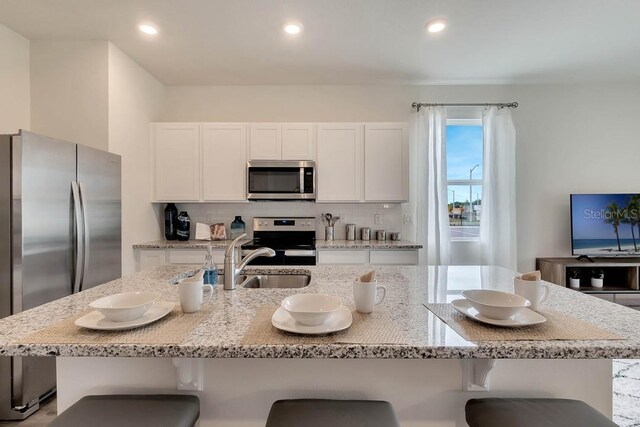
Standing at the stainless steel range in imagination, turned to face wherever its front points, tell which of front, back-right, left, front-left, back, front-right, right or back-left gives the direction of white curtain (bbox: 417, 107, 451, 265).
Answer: left

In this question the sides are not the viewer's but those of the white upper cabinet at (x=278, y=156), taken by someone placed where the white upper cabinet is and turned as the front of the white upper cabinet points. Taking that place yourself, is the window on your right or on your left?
on your left

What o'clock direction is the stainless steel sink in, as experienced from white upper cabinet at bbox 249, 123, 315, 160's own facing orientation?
The stainless steel sink is roughly at 12 o'clock from the white upper cabinet.

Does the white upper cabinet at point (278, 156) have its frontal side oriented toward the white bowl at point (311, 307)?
yes

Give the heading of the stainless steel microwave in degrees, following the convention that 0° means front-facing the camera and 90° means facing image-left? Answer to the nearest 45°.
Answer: approximately 0°

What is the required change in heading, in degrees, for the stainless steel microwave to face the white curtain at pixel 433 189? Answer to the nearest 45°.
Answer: approximately 90° to its left

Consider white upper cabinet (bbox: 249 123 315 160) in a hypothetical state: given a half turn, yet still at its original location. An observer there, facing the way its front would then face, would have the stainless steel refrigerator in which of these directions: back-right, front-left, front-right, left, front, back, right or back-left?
back-left

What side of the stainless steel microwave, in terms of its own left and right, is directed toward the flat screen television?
left

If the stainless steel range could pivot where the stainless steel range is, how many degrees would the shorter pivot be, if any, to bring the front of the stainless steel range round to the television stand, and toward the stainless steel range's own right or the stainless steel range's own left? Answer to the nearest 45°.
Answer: approximately 90° to the stainless steel range's own left

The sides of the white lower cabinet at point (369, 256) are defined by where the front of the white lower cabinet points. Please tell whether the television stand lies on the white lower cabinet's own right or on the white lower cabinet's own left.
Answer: on the white lower cabinet's own left
